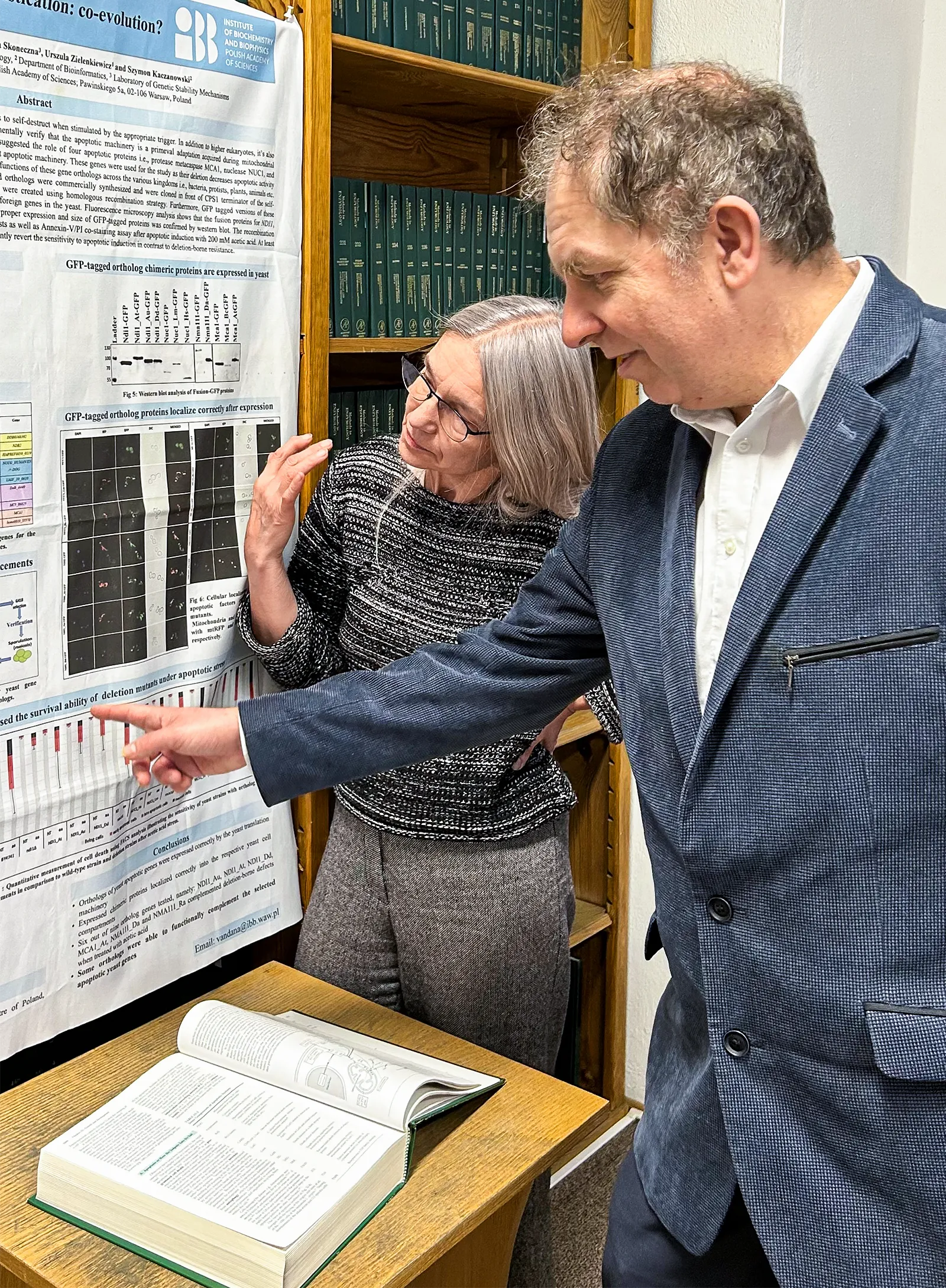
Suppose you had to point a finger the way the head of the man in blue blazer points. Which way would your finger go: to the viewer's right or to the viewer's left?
to the viewer's left

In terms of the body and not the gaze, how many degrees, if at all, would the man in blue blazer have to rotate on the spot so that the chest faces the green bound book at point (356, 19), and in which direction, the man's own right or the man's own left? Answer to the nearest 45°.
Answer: approximately 90° to the man's own right
